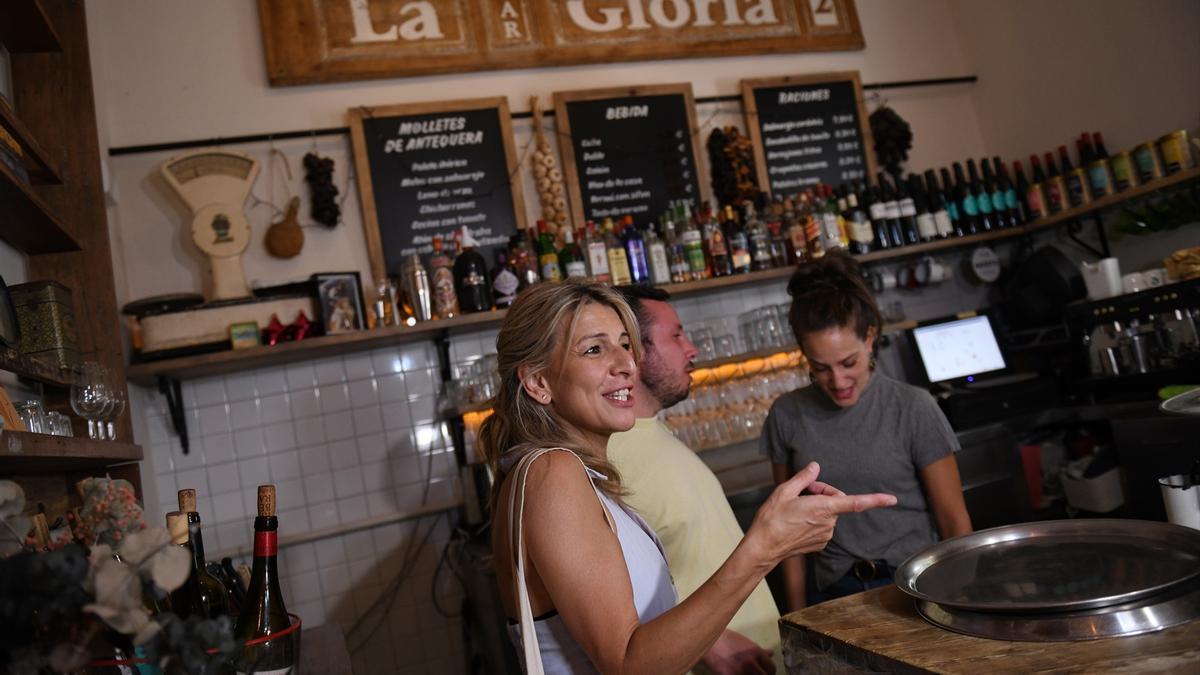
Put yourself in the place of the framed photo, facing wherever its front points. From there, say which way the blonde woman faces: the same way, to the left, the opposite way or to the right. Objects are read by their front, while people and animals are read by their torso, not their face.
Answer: to the left

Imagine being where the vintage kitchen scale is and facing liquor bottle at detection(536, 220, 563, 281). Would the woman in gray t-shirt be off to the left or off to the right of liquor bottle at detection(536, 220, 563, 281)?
right

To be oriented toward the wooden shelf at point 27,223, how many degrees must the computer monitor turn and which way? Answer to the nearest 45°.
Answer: approximately 45° to its right

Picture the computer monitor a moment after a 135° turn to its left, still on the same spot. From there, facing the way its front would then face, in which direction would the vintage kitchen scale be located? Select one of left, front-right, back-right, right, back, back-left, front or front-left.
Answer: back

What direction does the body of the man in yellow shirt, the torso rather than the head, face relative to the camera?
to the viewer's right

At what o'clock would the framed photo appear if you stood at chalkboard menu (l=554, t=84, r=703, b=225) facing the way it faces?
The framed photo is roughly at 2 o'clock from the chalkboard menu.

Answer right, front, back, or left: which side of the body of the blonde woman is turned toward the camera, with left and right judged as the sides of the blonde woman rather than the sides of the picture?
right

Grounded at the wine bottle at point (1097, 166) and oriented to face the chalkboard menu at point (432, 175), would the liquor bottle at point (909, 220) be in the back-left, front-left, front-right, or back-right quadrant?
front-right

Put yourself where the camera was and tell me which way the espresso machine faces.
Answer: facing the viewer and to the left of the viewer

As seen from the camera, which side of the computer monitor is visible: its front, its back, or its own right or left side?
front

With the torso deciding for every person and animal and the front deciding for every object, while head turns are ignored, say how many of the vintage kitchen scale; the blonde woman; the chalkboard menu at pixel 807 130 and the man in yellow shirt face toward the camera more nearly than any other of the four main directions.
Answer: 2

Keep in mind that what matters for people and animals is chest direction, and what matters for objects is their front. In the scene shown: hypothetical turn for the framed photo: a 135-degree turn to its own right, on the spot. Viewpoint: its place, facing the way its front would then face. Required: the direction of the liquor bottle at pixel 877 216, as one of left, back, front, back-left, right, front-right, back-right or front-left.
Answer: back-right

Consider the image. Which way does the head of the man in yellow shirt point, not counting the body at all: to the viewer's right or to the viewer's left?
to the viewer's right

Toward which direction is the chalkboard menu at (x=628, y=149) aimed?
toward the camera

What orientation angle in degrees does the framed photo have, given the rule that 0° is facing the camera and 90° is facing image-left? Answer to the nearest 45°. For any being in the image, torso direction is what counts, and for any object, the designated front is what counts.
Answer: approximately 0°

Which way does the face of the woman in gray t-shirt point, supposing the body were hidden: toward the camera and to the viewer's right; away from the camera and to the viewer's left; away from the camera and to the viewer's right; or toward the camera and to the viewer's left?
toward the camera and to the viewer's left

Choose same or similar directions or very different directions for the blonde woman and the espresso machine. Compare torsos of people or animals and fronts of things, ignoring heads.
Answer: very different directions

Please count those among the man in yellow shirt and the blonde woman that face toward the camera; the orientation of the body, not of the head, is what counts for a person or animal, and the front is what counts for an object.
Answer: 0
